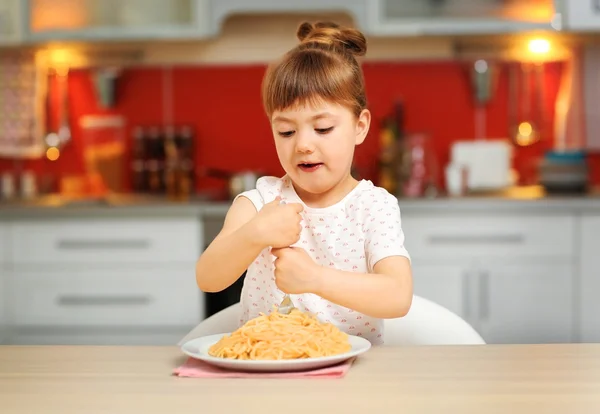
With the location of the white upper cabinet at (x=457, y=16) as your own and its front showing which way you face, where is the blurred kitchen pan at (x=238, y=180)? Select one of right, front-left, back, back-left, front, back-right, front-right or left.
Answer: right

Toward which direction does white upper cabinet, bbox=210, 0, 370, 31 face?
toward the camera

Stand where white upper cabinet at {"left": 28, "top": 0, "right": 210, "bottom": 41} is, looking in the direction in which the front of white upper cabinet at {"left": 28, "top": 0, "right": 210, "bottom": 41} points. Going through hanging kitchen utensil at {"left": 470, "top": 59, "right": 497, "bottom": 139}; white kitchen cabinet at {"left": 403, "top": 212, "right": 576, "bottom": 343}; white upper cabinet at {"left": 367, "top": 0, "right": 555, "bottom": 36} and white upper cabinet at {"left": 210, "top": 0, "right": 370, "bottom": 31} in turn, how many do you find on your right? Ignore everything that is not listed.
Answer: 0

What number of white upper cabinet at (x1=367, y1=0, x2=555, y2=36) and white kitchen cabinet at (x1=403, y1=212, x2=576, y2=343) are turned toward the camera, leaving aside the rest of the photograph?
2

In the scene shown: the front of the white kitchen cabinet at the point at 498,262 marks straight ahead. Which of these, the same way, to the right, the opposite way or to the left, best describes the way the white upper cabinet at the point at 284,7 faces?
the same way

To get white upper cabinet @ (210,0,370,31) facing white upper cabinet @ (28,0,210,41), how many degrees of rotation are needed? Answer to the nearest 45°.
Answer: approximately 90° to its right

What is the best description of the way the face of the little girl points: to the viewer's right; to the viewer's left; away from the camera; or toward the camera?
toward the camera

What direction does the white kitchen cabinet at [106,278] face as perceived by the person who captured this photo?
facing the viewer

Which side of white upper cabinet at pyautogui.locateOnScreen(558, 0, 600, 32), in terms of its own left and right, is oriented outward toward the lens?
front

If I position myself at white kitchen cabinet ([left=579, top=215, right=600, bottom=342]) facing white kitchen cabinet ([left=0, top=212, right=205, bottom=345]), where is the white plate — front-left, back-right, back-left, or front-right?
front-left

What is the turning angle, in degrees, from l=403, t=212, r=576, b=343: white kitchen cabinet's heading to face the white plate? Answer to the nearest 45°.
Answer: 0° — it already faces it

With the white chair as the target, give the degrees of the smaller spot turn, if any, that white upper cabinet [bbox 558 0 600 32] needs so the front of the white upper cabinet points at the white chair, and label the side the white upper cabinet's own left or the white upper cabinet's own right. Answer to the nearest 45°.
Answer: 0° — it already faces it

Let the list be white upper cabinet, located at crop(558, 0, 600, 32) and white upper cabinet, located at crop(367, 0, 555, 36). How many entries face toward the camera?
2

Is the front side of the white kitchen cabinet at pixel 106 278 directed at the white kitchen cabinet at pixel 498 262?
no

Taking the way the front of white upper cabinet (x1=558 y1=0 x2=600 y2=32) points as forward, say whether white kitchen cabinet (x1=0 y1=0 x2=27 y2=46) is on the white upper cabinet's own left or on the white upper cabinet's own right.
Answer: on the white upper cabinet's own right

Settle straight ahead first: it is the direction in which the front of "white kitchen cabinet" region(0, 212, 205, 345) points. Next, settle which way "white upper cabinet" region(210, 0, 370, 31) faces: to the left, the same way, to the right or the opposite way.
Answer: the same way

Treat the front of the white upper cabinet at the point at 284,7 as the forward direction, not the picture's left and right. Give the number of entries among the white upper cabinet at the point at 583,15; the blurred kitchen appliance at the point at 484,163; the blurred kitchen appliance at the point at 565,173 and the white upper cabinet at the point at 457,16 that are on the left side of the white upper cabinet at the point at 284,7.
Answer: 4

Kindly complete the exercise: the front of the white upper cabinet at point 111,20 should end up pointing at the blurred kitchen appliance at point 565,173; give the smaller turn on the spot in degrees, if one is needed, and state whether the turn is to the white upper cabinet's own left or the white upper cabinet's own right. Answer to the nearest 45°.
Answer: approximately 90° to the white upper cabinet's own left

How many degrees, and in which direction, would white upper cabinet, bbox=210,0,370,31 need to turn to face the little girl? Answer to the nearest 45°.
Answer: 0° — it already faces them
